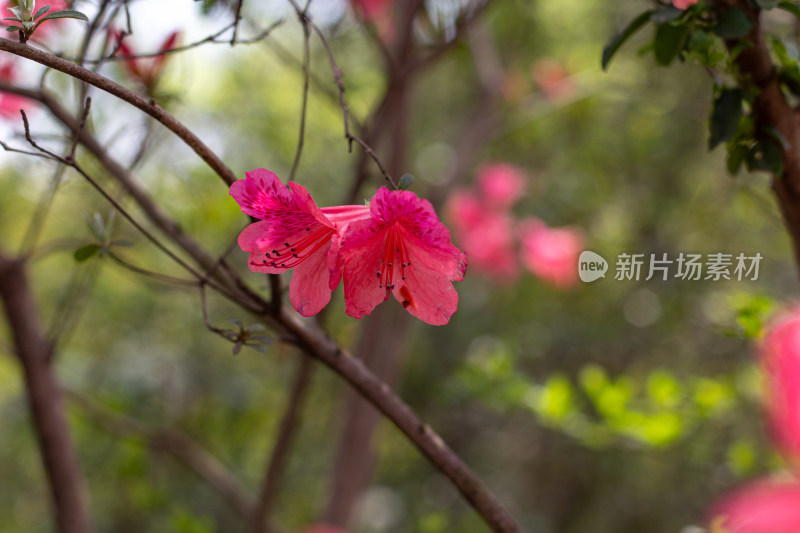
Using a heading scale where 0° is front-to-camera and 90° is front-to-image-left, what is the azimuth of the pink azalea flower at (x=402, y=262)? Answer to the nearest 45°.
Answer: approximately 0°

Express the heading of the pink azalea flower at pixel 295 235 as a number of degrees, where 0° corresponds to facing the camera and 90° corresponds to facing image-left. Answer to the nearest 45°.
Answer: approximately 45°

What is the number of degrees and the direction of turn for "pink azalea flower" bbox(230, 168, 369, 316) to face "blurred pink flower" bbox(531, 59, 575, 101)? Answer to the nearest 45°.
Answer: approximately 180°

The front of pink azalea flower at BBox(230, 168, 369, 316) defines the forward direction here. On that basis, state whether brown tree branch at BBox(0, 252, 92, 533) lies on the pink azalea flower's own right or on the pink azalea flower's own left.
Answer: on the pink azalea flower's own right
